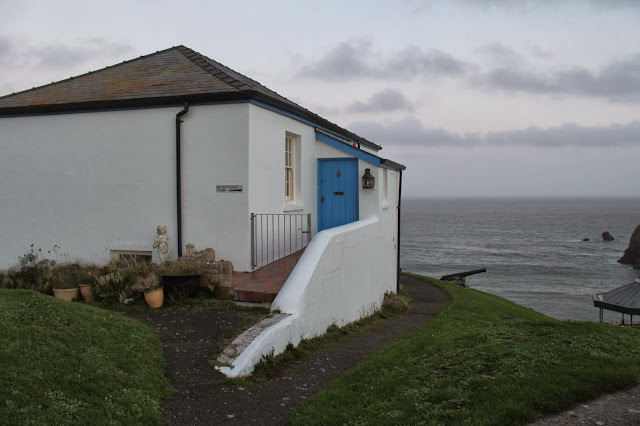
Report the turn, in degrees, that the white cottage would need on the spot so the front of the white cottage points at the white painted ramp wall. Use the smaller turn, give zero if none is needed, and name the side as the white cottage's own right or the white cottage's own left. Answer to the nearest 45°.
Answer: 0° — it already faces it

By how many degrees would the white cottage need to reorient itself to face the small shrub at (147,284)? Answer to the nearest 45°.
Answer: approximately 45° to its right

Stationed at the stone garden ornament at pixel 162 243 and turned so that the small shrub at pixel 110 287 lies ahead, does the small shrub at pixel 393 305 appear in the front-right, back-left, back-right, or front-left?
back-left

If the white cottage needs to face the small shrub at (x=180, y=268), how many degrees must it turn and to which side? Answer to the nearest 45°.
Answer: approximately 45° to its right

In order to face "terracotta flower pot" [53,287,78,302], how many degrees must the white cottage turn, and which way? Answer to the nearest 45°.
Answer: approximately 90° to its right
